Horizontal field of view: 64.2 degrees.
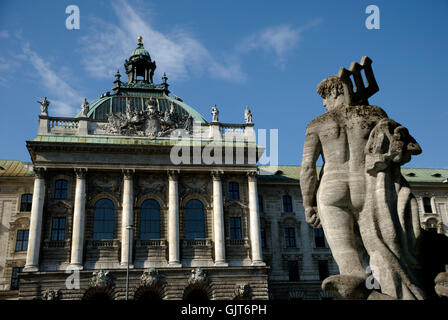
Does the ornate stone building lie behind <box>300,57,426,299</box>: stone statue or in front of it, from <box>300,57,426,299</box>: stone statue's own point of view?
in front

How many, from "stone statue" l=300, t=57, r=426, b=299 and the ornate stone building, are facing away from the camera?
1

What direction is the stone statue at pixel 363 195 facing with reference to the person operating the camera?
facing away from the viewer

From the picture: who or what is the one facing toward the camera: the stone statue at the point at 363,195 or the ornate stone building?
the ornate stone building

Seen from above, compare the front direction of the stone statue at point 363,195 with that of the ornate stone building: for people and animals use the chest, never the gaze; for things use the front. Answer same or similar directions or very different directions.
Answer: very different directions

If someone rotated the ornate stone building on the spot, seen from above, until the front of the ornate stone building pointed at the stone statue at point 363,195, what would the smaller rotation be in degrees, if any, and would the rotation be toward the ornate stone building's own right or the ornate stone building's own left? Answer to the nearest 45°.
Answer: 0° — it already faces it

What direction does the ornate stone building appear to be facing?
toward the camera
